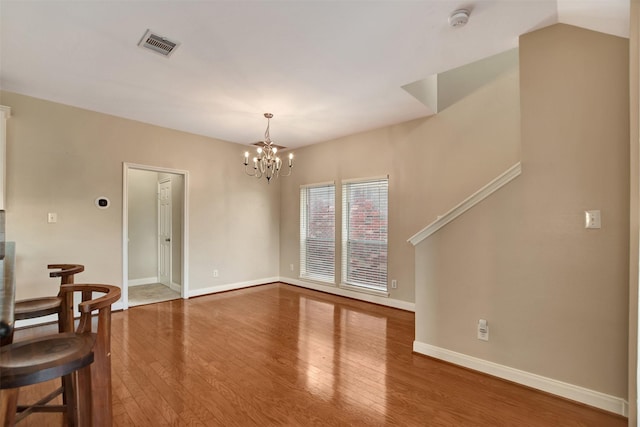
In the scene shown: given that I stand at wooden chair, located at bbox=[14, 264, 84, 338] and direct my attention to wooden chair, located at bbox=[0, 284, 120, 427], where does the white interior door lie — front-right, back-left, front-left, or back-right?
back-left

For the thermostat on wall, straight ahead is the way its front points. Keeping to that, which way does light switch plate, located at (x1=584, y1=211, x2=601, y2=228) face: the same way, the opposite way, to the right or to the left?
to the right

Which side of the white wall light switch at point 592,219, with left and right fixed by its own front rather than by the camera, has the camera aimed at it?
front

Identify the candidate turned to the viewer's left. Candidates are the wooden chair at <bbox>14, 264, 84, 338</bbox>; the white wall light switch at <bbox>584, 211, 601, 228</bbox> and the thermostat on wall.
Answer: the wooden chair

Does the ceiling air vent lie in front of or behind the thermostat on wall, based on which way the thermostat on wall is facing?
in front

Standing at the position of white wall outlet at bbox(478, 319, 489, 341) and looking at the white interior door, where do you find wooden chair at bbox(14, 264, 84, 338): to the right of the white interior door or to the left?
left

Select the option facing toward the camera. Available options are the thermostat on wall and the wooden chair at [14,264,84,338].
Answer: the thermostat on wall

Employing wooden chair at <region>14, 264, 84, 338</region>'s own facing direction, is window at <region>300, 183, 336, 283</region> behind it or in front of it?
behind

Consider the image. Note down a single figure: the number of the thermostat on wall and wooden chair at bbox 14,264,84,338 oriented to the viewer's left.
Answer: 1

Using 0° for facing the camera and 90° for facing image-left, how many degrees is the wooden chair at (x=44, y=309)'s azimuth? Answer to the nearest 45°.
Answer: approximately 90°
